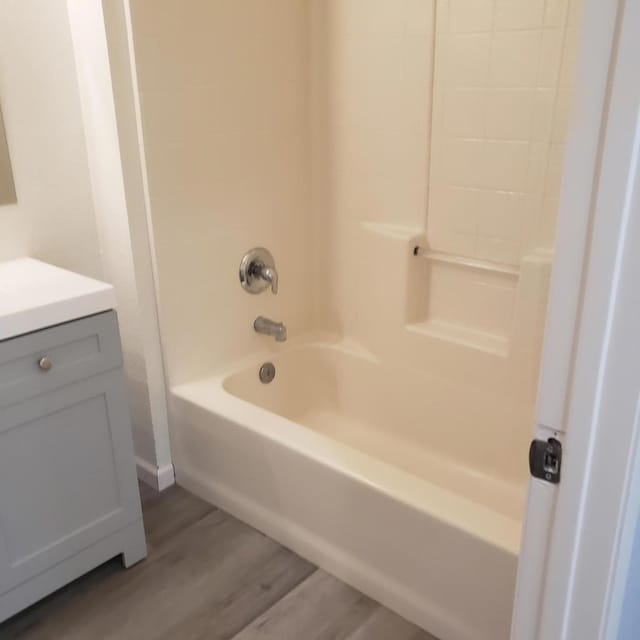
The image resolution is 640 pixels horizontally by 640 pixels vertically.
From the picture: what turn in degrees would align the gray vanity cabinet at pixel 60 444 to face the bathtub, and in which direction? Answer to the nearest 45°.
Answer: approximately 45° to its left

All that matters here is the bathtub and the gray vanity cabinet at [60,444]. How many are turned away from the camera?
0

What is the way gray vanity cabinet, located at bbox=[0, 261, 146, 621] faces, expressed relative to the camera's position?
facing the viewer and to the right of the viewer

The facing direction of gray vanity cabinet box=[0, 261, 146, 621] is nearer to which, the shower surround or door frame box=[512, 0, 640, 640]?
the door frame

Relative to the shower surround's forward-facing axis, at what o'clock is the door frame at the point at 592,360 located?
The door frame is roughly at 10 o'clock from the shower surround.

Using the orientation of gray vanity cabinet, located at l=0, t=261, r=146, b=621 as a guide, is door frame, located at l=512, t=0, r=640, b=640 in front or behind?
in front

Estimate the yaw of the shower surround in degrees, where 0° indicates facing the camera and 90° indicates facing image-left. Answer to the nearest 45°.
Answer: approximately 45°

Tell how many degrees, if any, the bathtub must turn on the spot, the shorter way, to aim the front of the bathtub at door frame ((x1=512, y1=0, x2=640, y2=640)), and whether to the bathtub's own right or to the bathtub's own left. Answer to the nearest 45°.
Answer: approximately 45° to the bathtub's own left

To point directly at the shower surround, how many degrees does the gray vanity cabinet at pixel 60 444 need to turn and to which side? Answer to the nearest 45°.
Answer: approximately 45° to its left

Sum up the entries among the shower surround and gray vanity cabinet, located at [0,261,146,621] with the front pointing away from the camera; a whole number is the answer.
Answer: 0
